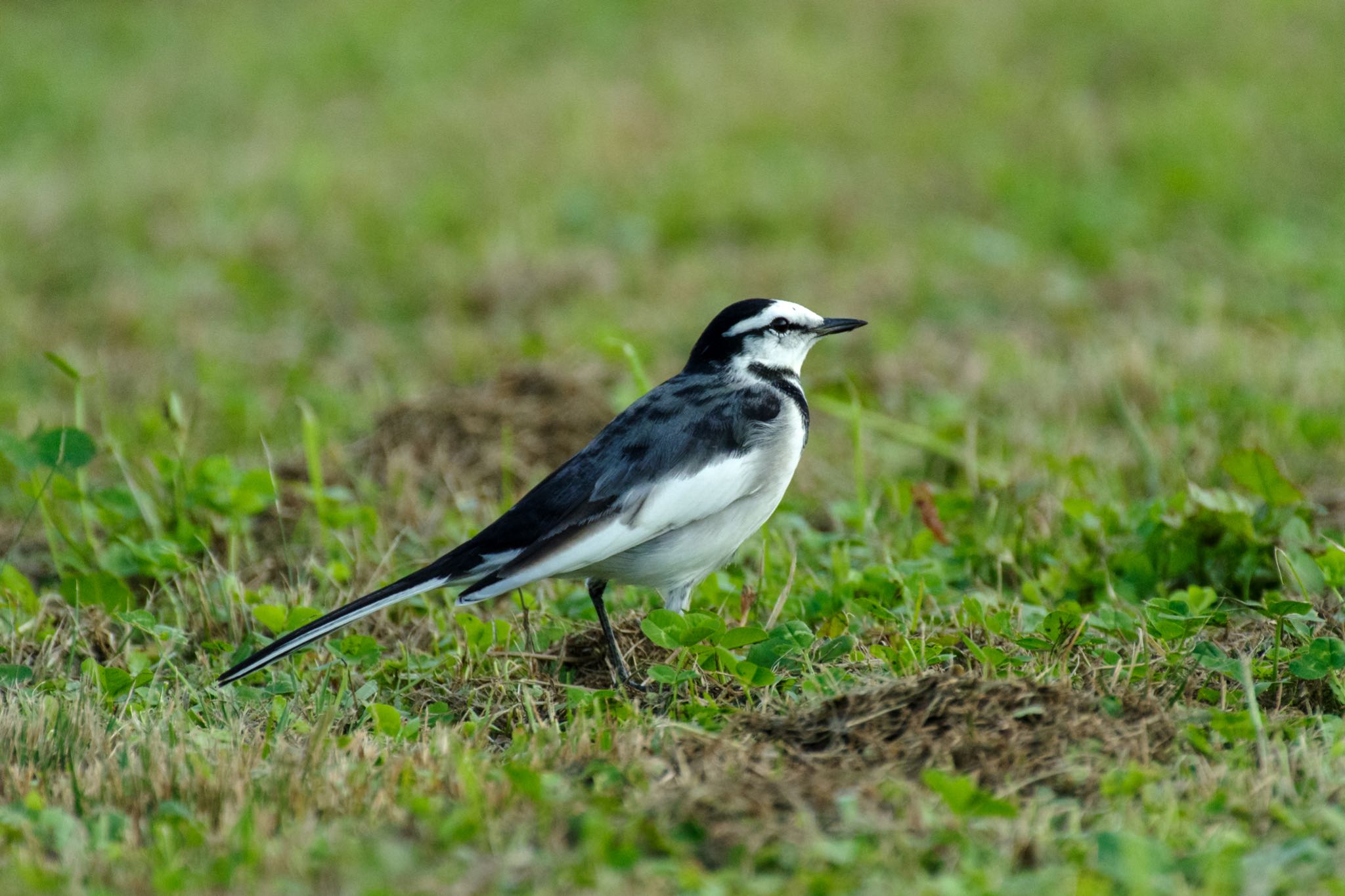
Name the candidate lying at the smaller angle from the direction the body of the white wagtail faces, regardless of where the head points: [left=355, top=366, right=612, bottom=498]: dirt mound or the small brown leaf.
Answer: the small brown leaf

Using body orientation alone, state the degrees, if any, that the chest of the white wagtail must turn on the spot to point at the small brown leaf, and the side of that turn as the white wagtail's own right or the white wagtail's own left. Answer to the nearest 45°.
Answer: approximately 45° to the white wagtail's own left

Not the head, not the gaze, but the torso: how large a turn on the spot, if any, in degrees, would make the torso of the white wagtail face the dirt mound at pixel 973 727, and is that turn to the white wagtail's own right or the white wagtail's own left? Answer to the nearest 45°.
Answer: approximately 45° to the white wagtail's own right

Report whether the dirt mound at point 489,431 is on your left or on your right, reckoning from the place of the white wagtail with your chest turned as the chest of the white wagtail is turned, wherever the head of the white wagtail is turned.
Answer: on your left

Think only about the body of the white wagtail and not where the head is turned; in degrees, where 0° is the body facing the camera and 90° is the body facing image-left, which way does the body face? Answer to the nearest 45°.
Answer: approximately 270°
